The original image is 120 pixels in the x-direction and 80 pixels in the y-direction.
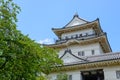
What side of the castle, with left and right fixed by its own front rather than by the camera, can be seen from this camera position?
front

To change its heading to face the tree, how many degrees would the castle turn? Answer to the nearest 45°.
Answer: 0° — it already faces it
